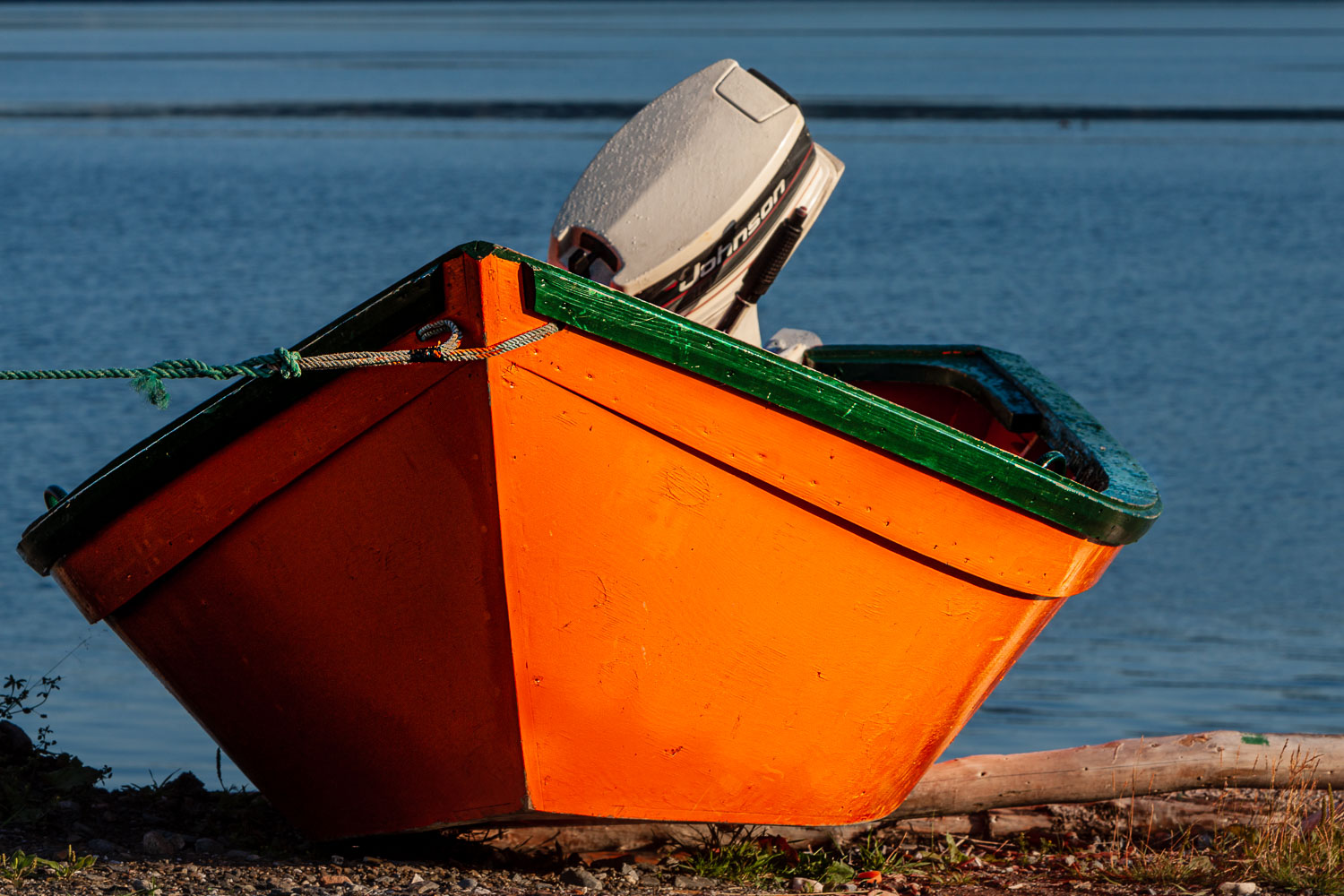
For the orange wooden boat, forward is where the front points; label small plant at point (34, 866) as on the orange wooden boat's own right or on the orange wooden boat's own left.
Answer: on the orange wooden boat's own right

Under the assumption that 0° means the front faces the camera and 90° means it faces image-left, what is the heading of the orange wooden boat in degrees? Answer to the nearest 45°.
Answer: approximately 0°

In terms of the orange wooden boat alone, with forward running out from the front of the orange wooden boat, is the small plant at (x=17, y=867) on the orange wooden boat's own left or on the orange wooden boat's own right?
on the orange wooden boat's own right

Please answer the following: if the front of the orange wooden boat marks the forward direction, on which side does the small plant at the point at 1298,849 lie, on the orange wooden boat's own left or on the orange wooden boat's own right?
on the orange wooden boat's own left
